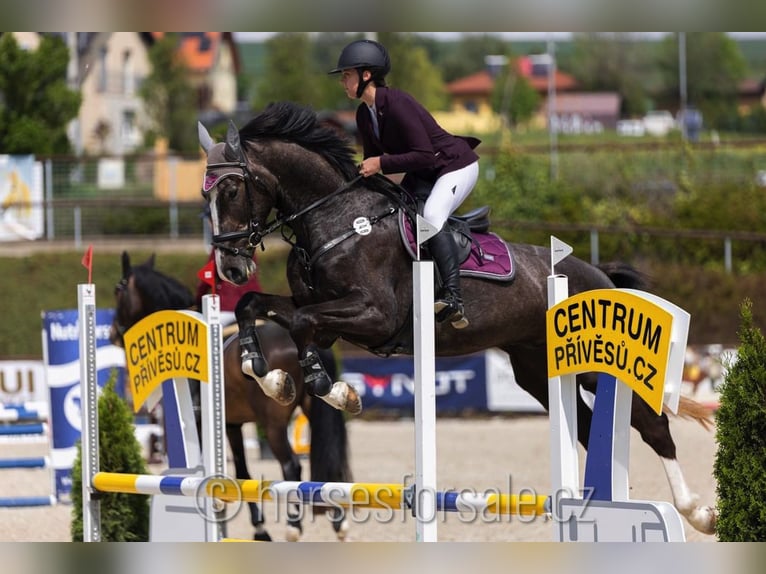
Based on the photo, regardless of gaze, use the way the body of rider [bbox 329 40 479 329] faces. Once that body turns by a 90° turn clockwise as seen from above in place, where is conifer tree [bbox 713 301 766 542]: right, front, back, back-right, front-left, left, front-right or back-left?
back-right

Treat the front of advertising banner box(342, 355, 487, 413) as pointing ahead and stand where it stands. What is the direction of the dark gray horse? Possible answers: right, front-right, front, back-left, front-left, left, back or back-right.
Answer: front

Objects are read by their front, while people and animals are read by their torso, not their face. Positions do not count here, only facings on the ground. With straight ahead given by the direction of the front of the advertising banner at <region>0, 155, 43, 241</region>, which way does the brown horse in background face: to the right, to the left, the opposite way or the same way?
to the right

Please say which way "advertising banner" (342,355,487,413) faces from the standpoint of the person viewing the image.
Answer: facing the viewer

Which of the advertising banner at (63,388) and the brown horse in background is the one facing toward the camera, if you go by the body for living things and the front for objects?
the advertising banner

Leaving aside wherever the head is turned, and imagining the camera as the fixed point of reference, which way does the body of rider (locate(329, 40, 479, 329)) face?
to the viewer's left

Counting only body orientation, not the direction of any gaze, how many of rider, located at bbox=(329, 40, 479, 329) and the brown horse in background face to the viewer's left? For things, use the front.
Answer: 2

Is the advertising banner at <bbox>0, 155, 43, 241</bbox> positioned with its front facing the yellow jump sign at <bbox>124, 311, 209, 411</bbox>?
yes

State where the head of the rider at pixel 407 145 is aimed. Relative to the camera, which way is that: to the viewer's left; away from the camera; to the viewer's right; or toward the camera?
to the viewer's left

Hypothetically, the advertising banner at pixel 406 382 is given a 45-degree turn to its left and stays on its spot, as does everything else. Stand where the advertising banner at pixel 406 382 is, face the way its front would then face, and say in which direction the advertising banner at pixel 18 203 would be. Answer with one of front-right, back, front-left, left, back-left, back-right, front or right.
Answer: back

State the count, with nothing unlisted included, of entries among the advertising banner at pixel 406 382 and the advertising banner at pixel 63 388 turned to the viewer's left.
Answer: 0

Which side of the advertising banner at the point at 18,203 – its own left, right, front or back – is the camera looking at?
front

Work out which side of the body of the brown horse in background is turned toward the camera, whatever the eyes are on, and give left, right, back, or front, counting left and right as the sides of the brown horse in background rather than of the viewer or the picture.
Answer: left

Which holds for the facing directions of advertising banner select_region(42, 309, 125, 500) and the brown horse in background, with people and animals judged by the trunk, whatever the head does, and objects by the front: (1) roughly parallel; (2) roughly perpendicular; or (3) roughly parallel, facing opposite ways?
roughly perpendicular

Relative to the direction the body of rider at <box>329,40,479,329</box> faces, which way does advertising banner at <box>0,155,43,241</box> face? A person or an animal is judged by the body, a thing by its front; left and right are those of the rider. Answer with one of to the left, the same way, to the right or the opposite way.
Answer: to the left

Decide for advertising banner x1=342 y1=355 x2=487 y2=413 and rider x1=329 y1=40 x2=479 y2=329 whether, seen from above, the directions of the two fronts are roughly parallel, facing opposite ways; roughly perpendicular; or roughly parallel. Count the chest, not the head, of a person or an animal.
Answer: roughly perpendicular
